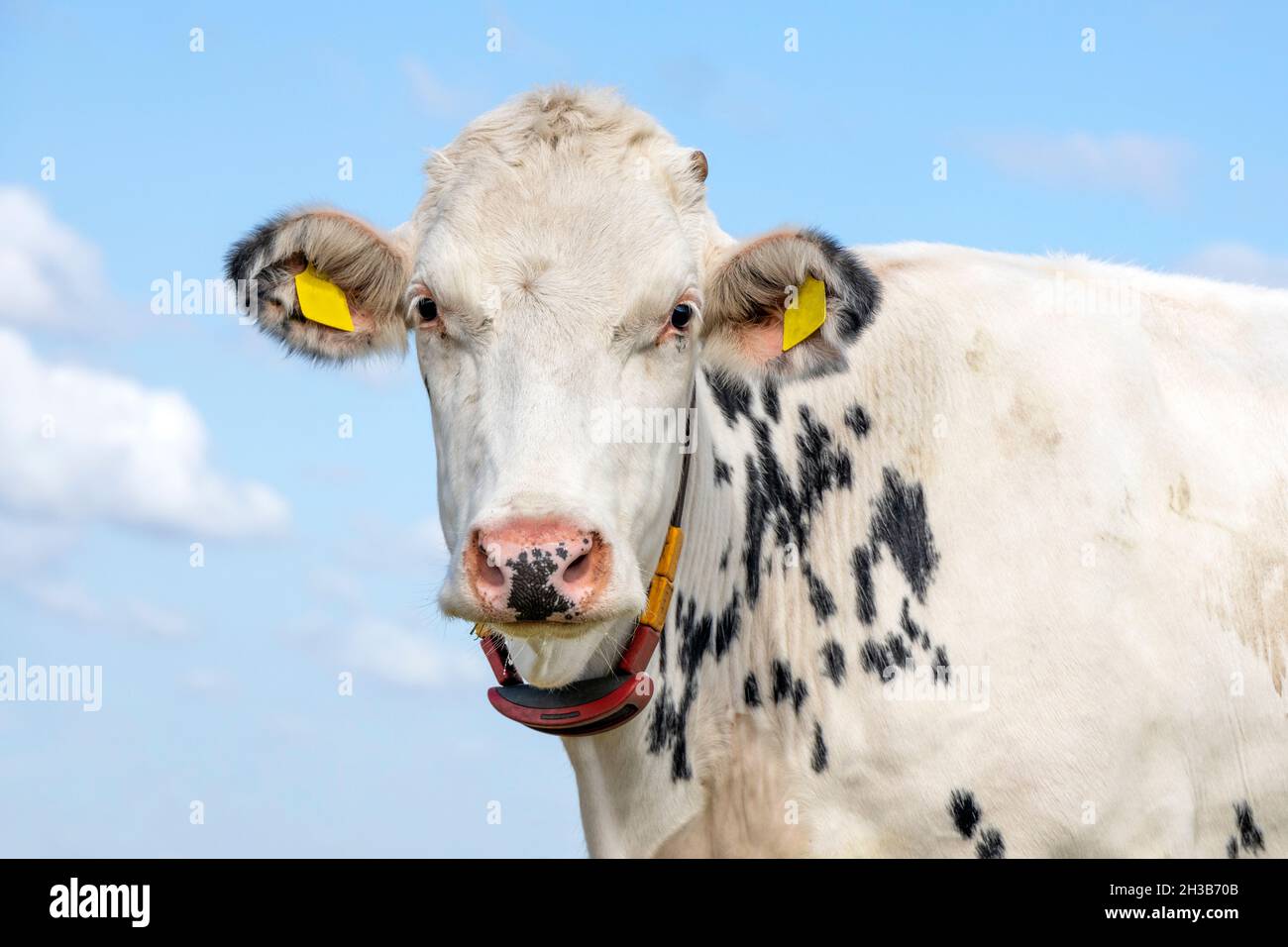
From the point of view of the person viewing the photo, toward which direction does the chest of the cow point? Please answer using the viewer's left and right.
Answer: facing the viewer and to the left of the viewer
